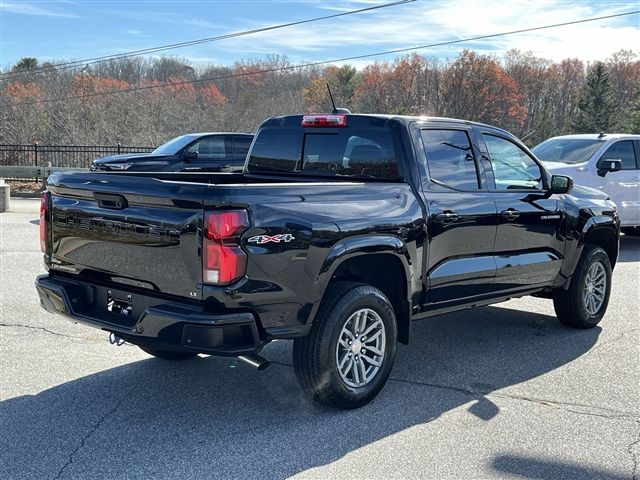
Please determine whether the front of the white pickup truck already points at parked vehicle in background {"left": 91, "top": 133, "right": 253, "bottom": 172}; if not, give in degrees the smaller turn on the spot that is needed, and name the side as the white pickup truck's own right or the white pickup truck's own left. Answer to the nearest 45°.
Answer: approximately 45° to the white pickup truck's own right

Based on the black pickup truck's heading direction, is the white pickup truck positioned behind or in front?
in front

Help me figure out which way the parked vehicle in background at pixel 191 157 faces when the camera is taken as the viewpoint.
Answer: facing the viewer and to the left of the viewer

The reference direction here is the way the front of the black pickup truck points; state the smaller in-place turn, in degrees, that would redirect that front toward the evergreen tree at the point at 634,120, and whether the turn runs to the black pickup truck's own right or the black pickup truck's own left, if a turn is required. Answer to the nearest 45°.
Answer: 0° — it already faces it

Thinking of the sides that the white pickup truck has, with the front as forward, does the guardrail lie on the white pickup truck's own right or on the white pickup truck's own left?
on the white pickup truck's own right

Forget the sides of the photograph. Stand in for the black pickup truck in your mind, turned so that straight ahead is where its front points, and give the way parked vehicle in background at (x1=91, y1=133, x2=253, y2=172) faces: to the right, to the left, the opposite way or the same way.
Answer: the opposite way

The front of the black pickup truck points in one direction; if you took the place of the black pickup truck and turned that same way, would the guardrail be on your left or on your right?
on your left

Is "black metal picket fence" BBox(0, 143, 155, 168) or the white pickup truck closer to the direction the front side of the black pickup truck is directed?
the white pickup truck

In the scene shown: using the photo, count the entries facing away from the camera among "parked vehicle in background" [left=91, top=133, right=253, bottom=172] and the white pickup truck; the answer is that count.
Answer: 0

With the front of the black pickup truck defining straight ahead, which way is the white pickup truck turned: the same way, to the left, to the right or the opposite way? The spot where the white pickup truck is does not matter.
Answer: the opposite way

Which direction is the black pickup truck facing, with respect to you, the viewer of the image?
facing away from the viewer and to the right of the viewer

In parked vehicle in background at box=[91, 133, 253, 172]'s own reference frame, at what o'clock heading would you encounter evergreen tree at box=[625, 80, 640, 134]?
The evergreen tree is roughly at 6 o'clock from the parked vehicle in background.

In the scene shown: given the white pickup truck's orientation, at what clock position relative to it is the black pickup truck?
The black pickup truck is roughly at 11 o'clock from the white pickup truck.

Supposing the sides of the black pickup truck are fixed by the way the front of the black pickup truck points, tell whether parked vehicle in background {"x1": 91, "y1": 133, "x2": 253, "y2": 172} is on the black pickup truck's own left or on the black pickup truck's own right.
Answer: on the black pickup truck's own left

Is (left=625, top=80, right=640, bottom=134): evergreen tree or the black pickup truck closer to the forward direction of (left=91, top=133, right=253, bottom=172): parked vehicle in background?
the black pickup truck
